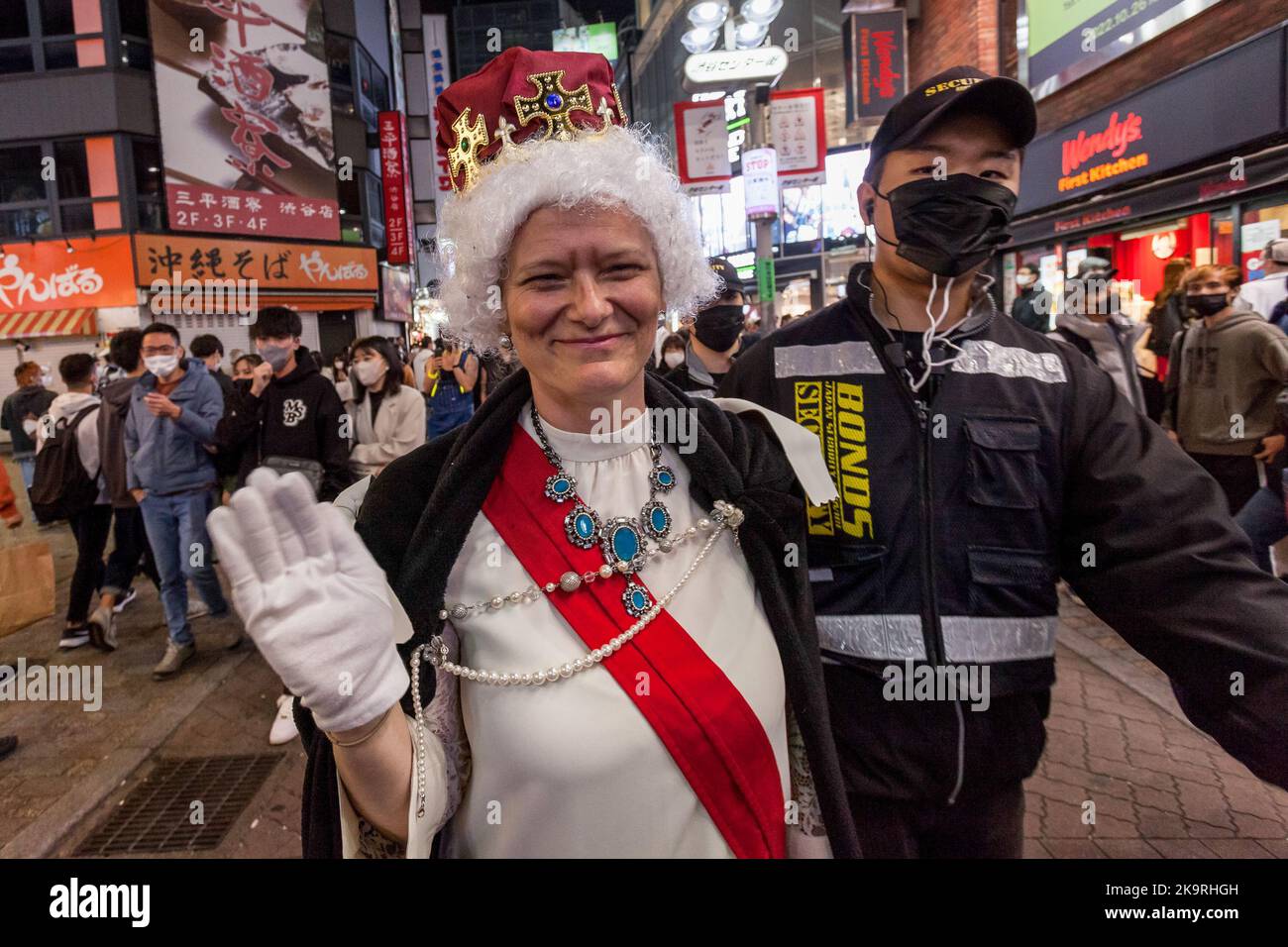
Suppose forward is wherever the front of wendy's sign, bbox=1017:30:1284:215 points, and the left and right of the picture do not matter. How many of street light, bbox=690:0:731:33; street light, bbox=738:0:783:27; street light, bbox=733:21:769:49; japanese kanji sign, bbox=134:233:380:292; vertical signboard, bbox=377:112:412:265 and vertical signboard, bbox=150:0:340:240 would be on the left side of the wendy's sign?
0

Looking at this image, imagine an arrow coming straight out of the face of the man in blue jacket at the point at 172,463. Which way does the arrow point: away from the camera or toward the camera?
toward the camera

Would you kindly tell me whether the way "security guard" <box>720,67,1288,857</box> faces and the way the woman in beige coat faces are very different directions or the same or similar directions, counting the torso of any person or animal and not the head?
same or similar directions

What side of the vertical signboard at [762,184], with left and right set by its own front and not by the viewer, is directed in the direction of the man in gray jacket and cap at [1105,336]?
front

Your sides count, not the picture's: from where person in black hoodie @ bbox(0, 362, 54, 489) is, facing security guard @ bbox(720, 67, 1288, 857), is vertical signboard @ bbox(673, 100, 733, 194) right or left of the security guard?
left

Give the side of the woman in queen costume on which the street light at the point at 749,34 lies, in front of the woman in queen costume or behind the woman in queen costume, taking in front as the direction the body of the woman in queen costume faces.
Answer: behind

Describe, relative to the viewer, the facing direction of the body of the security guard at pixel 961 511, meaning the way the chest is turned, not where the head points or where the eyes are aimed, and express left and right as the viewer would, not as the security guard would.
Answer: facing the viewer

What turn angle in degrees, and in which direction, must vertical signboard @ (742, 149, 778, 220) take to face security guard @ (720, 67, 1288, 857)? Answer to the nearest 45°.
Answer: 0° — it already faces them

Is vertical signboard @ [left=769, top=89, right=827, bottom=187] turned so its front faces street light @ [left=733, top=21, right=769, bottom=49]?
no

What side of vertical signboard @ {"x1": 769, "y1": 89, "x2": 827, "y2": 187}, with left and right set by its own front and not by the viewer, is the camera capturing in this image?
front

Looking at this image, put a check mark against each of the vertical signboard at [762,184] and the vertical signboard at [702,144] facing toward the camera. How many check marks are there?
2

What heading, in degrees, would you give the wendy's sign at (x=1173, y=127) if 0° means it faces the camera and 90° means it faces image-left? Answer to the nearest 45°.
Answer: approximately 45°

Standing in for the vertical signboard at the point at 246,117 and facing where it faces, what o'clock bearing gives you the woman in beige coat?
The woman in beige coat is roughly at 12 o'clock from the vertical signboard.

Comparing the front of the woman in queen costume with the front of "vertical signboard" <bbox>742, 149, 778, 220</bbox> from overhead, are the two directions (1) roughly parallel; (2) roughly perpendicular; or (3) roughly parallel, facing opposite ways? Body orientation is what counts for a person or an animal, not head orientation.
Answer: roughly parallel

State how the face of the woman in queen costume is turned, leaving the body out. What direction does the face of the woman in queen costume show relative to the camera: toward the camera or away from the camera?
toward the camera

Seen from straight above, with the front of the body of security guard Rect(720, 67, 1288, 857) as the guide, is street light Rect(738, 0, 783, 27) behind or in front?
behind

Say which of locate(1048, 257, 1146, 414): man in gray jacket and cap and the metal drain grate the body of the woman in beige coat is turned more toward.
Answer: the metal drain grate

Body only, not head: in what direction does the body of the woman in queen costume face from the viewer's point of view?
toward the camera
